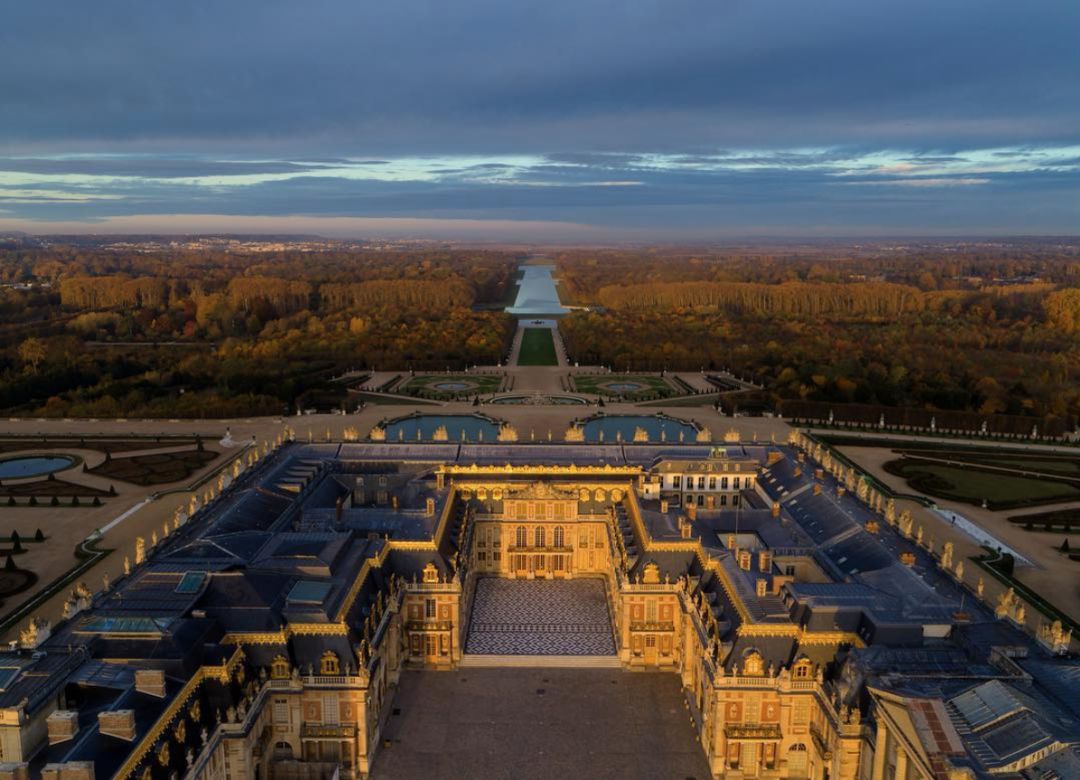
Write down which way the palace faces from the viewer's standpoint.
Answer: facing the viewer
